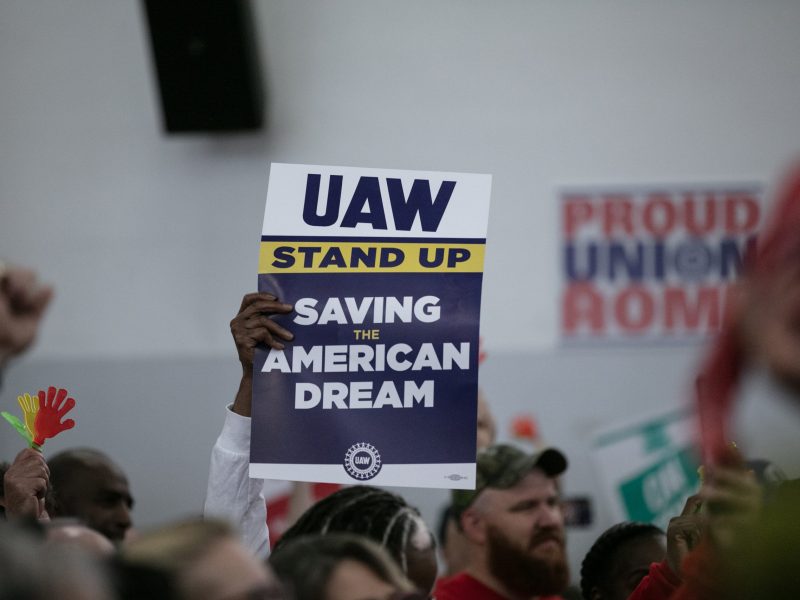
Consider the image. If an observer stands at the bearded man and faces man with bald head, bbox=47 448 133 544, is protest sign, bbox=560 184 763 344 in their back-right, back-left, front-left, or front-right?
back-right

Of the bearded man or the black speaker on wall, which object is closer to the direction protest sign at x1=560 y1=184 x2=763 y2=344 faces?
the bearded man

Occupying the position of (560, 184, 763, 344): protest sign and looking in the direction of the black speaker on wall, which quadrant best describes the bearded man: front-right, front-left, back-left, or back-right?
front-left

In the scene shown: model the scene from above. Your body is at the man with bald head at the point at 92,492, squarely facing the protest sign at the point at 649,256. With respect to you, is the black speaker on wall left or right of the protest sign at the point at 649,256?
left

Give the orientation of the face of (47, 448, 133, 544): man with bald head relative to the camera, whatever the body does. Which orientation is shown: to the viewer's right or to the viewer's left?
to the viewer's right

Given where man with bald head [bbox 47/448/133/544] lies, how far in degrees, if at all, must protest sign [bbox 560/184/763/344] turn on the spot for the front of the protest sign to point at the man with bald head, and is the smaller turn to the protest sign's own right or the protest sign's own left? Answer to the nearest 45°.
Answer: approximately 45° to the protest sign's own right

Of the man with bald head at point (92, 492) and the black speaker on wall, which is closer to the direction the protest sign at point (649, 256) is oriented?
the man with bald head

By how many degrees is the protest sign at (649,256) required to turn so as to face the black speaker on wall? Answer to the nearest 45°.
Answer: approximately 90° to its right

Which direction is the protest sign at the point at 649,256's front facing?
toward the camera

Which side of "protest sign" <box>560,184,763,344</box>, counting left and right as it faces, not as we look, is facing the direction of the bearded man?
front
